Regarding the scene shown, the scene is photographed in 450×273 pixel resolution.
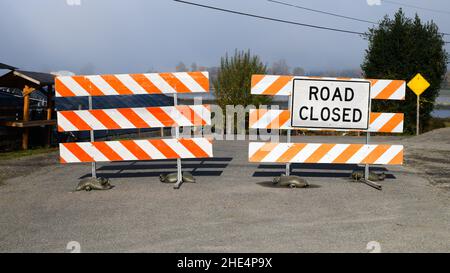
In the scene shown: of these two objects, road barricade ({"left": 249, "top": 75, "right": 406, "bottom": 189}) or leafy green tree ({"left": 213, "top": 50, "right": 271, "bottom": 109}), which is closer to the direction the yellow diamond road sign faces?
the road barricade

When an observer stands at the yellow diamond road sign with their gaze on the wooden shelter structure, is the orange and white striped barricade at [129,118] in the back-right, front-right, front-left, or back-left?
front-left

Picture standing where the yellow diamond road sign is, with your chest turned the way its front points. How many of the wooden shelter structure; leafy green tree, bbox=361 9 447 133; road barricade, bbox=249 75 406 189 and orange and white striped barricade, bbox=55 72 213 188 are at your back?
1

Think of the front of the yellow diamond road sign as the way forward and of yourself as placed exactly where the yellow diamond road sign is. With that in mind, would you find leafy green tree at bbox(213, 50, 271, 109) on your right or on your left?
on your right

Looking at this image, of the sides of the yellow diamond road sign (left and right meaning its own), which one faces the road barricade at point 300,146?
front

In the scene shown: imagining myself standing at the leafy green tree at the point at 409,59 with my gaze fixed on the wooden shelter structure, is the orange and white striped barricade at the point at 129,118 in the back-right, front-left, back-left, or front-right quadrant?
front-left

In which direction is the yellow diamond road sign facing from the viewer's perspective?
toward the camera

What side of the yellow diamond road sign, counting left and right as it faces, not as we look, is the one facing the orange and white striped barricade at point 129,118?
front

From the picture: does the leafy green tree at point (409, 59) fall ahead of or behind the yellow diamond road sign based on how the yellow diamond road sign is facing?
behind

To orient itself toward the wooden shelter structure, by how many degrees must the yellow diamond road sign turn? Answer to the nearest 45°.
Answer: approximately 45° to its right
